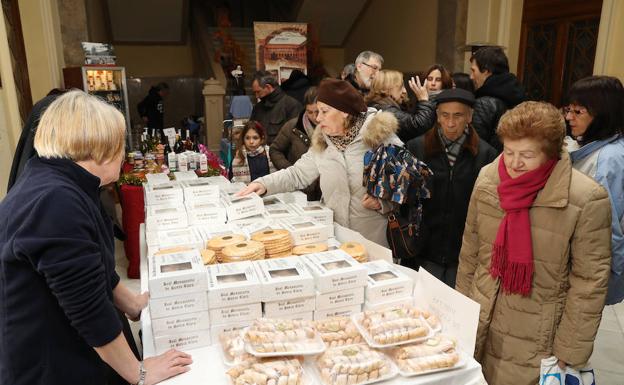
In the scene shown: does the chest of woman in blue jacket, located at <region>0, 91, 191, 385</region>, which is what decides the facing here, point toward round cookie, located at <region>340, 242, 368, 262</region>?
yes

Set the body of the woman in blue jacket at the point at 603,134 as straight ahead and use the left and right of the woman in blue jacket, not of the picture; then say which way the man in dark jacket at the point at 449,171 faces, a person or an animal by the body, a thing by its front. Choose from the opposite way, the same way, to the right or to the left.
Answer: to the left

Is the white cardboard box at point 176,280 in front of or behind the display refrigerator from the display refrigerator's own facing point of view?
in front

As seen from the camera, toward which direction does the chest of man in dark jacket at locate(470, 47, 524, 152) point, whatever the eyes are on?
to the viewer's left

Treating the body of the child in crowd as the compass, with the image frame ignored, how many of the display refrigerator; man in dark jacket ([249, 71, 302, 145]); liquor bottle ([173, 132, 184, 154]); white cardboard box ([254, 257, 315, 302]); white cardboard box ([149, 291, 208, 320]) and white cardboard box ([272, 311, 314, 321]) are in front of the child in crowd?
3

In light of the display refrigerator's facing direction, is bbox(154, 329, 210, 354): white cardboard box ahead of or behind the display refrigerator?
ahead

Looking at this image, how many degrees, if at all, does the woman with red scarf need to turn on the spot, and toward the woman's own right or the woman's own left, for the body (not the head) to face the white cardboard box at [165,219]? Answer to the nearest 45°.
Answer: approximately 45° to the woman's own right

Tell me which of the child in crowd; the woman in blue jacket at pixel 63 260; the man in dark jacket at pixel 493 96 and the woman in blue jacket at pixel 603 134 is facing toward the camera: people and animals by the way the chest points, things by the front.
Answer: the child in crowd

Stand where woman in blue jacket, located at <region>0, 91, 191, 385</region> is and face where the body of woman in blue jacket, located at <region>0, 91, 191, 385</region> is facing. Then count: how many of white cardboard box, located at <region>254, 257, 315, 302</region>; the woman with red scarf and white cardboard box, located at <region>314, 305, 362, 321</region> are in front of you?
3

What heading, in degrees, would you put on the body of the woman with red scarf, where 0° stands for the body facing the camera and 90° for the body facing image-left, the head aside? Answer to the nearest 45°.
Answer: approximately 45°

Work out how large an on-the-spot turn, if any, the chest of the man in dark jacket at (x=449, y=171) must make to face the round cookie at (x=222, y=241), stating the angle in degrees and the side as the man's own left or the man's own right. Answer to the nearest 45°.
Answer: approximately 45° to the man's own right

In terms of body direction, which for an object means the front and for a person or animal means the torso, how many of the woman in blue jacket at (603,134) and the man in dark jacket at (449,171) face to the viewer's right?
0
